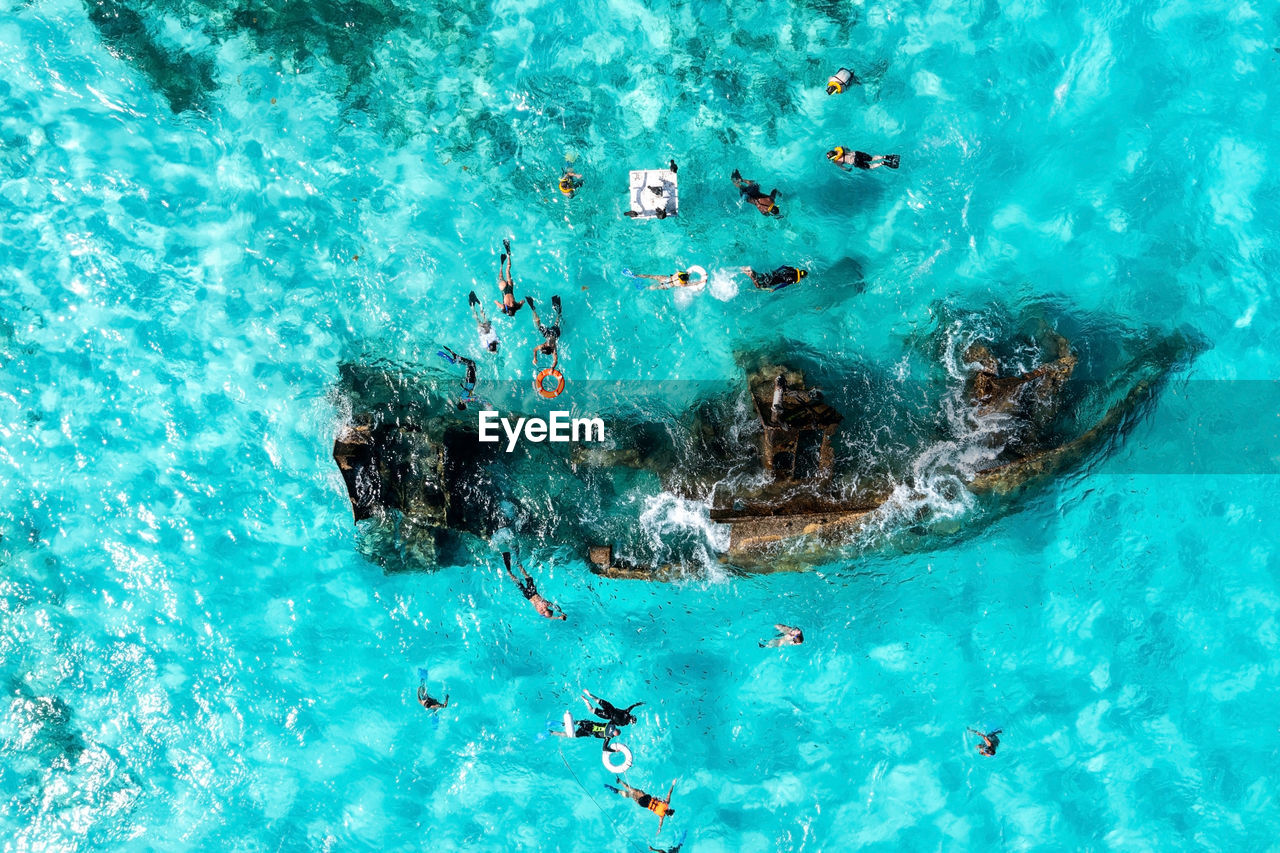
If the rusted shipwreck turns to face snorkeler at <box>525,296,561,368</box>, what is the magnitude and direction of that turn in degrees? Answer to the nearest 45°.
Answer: approximately 180°

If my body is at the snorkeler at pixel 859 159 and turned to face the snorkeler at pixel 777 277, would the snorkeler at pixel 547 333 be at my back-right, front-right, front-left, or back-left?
front-right

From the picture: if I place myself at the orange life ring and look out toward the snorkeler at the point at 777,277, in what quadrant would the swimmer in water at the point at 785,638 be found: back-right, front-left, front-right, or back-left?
front-right

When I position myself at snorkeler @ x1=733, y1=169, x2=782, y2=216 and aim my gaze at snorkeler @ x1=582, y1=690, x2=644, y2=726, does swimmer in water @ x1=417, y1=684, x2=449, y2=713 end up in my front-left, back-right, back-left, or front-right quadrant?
front-right

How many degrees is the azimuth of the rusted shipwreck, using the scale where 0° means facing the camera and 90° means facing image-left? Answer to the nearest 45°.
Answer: approximately 270°

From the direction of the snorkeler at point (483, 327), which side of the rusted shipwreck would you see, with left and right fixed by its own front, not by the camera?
back
